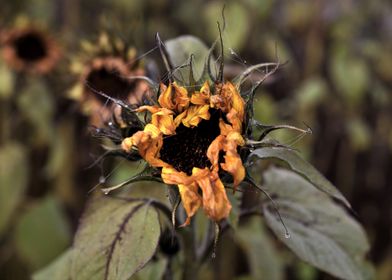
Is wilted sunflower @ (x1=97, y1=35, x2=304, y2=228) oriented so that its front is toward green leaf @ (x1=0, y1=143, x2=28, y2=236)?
no

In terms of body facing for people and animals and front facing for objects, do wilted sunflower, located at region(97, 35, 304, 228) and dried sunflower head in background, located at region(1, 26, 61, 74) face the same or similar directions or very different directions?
same or similar directions

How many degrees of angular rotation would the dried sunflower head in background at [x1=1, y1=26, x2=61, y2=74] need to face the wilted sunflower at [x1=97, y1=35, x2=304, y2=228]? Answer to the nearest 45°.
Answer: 0° — it already faces it

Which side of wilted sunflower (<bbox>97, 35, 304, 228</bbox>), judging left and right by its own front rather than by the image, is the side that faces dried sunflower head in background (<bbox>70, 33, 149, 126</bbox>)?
back

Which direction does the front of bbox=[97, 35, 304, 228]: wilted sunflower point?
toward the camera

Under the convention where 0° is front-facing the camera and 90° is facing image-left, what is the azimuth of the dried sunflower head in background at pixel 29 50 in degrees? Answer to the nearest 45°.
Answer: approximately 0°

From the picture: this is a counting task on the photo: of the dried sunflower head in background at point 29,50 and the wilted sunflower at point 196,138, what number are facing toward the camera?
2
